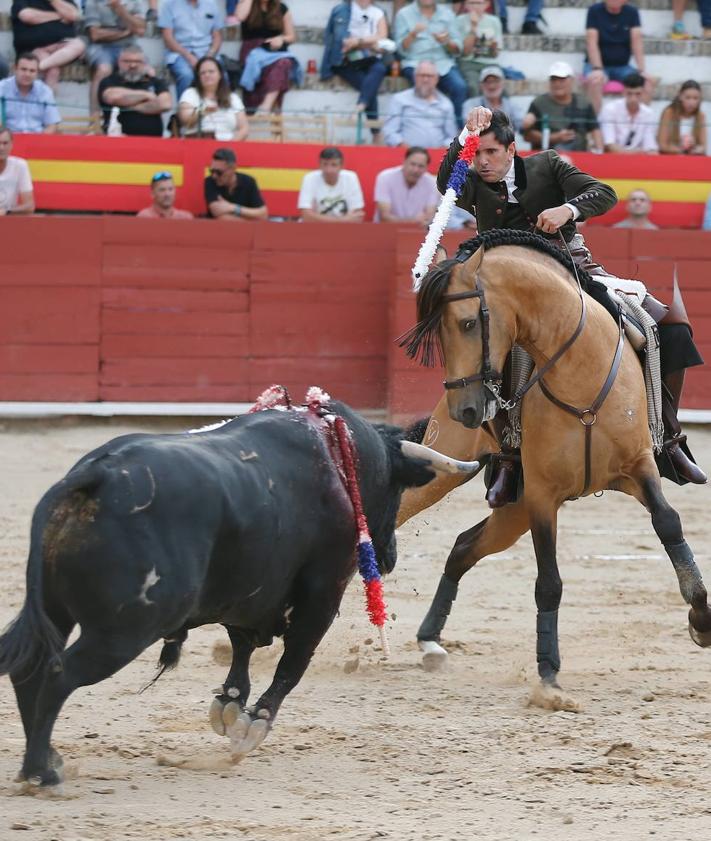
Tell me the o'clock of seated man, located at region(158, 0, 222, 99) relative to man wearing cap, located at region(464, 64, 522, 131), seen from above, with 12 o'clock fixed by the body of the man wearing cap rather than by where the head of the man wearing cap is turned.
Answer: The seated man is roughly at 3 o'clock from the man wearing cap.

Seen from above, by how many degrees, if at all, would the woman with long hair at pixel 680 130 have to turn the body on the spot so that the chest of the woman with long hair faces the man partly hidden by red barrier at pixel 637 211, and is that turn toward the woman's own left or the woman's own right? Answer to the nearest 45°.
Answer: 0° — they already face them

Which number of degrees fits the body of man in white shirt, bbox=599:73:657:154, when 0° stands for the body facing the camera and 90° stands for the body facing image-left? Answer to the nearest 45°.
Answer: approximately 0°

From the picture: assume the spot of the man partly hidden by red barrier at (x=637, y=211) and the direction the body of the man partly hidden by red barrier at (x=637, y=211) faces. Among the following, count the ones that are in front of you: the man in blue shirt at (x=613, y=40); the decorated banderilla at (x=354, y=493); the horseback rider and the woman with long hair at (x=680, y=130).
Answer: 2

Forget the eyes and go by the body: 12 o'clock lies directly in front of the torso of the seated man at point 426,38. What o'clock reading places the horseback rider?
The horseback rider is roughly at 12 o'clock from the seated man.

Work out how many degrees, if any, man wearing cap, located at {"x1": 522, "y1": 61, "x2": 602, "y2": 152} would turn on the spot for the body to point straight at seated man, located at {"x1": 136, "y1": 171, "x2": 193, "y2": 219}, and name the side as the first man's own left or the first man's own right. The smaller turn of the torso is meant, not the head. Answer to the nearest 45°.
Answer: approximately 45° to the first man's own right

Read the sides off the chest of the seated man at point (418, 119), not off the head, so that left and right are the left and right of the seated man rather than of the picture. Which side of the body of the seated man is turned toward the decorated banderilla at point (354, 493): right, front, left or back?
front

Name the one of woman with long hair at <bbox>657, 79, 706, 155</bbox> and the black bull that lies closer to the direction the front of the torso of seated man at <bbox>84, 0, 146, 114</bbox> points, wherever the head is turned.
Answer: the black bull

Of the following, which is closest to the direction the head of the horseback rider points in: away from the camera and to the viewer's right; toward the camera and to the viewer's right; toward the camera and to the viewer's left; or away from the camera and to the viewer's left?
toward the camera and to the viewer's left

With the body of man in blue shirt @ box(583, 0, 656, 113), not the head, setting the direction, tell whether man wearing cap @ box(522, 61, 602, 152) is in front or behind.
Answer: in front

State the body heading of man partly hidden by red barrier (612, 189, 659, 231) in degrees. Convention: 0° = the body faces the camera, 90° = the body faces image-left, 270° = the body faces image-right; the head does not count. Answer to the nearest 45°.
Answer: approximately 0°

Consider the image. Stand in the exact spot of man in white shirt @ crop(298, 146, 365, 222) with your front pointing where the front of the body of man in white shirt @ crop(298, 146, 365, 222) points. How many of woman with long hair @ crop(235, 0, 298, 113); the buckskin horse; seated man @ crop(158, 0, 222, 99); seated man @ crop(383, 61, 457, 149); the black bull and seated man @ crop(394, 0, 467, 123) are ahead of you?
2
